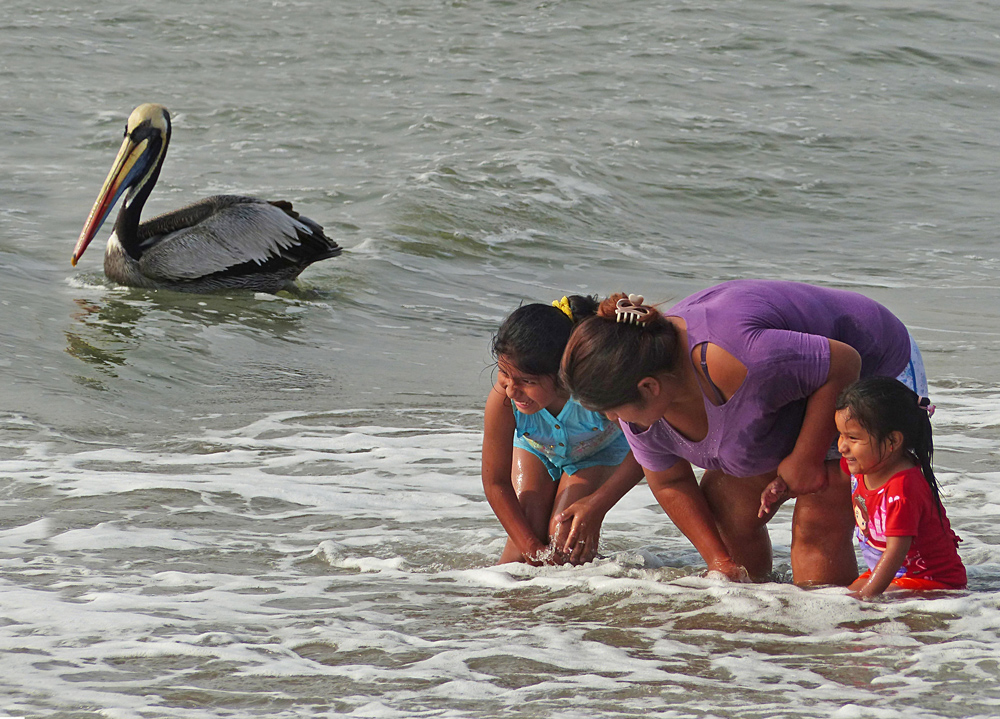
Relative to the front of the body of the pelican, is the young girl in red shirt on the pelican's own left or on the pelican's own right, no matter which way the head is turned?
on the pelican's own left

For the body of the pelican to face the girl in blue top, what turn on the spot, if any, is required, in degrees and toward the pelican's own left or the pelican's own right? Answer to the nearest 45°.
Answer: approximately 90° to the pelican's own left

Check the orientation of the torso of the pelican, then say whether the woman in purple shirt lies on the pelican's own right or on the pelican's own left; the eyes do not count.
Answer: on the pelican's own left

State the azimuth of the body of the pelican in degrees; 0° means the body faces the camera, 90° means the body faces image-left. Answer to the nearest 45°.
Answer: approximately 90°

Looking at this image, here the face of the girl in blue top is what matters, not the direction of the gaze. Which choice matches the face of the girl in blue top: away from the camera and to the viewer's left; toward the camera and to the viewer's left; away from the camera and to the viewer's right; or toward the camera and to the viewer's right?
toward the camera and to the viewer's left

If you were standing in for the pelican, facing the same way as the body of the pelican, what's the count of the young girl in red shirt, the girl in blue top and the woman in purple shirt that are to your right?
0
